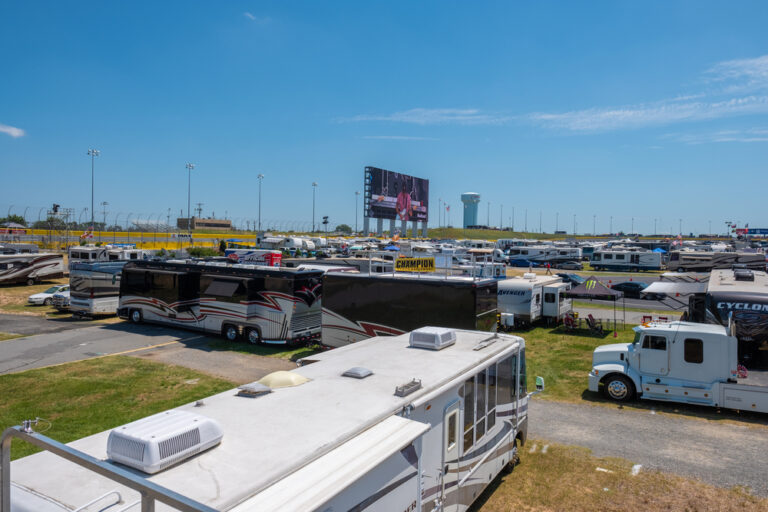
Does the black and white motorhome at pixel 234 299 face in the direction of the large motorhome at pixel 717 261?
no

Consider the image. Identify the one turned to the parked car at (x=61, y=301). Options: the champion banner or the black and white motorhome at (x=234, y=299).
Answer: the black and white motorhome

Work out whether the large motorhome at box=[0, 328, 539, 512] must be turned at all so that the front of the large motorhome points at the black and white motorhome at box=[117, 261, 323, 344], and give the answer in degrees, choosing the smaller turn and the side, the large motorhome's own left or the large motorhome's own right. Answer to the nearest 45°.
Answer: approximately 45° to the large motorhome's own left

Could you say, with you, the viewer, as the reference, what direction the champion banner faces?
facing the viewer

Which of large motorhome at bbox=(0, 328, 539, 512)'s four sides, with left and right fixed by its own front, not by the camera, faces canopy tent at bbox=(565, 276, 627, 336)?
front

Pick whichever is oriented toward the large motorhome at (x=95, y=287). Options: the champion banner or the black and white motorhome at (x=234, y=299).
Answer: the black and white motorhome

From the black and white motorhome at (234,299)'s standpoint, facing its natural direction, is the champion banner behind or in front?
behind

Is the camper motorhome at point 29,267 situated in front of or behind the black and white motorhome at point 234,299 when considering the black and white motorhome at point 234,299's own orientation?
in front

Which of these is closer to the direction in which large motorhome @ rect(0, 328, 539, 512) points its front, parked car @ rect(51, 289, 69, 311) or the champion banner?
the champion banner

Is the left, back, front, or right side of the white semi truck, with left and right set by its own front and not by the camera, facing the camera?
left

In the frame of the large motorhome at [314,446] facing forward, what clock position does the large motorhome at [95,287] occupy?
the large motorhome at [95,287] is roughly at 10 o'clock from the large motorhome at [314,446].

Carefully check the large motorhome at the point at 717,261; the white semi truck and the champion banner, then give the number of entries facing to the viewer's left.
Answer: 2

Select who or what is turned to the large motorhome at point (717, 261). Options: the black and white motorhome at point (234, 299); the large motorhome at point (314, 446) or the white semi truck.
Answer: the large motorhome at point (314, 446)

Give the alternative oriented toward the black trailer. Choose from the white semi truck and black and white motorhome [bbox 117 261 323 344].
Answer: the white semi truck

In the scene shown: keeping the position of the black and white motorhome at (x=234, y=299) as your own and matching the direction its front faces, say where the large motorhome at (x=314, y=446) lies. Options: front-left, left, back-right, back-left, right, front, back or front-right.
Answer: back-left

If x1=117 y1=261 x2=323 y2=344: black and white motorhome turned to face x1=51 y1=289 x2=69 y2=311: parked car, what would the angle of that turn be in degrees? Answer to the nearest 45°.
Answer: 0° — it already faces it

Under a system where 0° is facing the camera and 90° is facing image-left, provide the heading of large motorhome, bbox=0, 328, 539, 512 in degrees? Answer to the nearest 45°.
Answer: approximately 225°

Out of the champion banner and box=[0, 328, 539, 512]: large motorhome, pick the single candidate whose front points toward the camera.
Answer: the champion banner

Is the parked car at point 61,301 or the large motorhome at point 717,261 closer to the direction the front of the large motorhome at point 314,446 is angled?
the large motorhome
